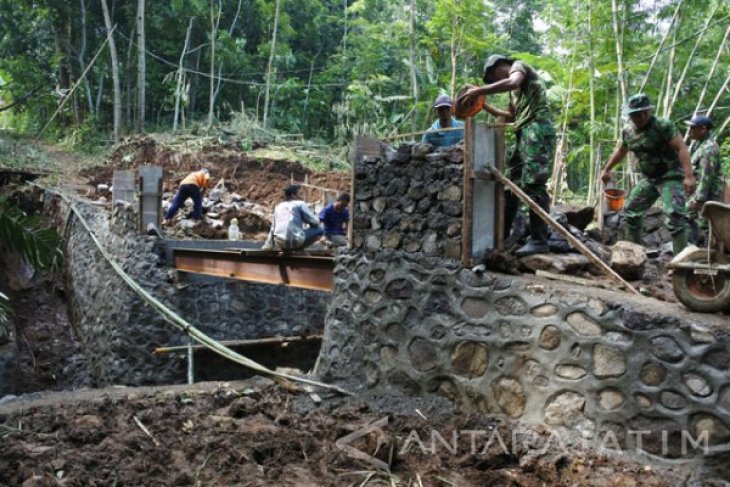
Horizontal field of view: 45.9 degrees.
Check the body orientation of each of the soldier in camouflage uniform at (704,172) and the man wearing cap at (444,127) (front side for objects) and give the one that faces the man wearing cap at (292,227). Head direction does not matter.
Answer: the soldier in camouflage uniform

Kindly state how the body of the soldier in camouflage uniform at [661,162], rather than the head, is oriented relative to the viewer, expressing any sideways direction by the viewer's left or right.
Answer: facing the viewer and to the left of the viewer

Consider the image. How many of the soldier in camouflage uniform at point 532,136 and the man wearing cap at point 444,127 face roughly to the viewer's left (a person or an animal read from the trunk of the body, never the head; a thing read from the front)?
1

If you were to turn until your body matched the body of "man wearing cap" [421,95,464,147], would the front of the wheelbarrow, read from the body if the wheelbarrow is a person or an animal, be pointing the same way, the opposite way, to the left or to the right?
to the right

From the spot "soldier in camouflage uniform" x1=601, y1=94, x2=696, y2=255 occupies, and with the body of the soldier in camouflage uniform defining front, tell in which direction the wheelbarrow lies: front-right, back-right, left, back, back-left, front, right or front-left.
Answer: front-left

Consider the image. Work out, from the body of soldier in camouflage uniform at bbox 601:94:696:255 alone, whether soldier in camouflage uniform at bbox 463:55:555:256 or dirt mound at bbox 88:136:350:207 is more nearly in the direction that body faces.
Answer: the soldier in camouflage uniform

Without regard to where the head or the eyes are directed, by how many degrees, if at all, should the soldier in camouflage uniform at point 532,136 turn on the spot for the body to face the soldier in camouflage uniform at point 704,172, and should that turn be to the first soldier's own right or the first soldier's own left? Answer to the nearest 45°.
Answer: approximately 135° to the first soldier's own right

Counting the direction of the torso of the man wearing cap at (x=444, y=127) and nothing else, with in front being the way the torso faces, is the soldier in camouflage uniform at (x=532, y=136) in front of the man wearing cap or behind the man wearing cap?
in front

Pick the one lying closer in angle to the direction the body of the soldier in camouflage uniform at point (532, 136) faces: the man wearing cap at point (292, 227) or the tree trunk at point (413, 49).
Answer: the man wearing cap

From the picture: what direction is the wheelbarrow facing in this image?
to the viewer's left

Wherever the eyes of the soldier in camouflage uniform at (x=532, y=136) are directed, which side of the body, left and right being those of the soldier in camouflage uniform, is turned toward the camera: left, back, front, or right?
left

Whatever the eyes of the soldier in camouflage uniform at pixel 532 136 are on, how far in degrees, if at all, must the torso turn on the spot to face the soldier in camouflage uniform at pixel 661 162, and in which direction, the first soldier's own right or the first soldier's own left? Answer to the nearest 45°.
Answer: approximately 135° to the first soldier's own right

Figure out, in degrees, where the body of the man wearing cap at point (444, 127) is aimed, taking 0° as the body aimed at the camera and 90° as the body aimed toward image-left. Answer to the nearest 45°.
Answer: approximately 0°
